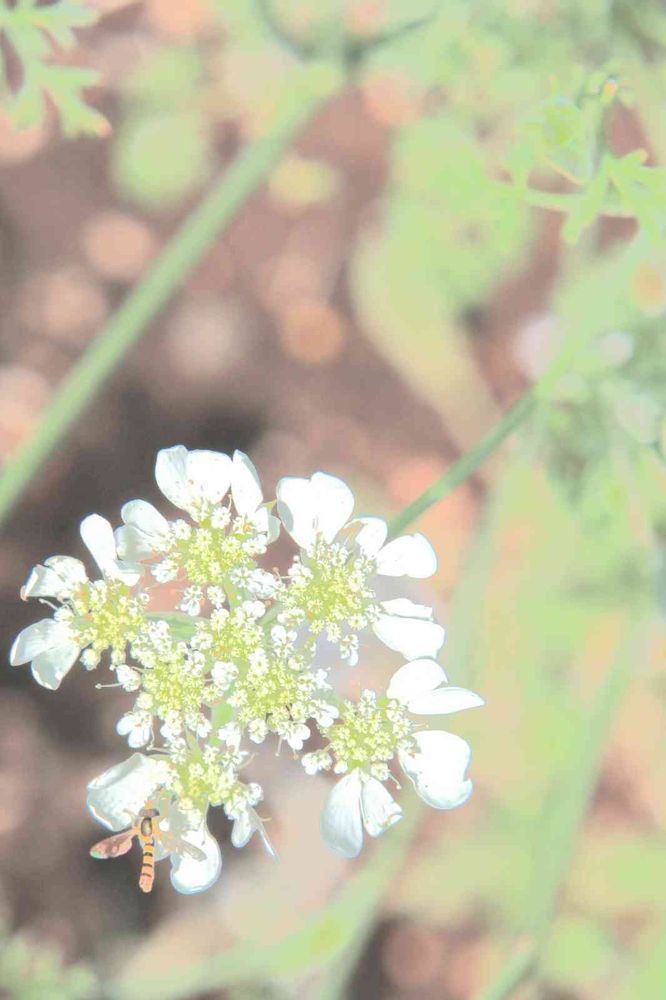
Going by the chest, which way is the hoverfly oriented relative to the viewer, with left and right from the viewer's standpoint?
facing away from the viewer

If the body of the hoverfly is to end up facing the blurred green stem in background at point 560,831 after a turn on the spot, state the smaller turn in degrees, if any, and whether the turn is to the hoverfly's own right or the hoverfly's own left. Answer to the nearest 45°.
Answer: approximately 45° to the hoverfly's own right
